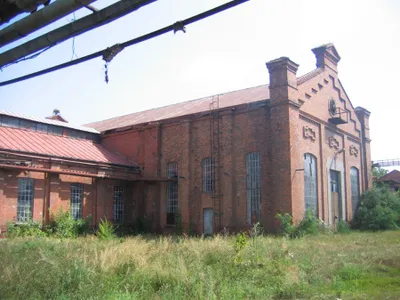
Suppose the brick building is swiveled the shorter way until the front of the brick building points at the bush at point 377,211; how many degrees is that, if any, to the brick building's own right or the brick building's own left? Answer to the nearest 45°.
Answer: approximately 45° to the brick building's own left

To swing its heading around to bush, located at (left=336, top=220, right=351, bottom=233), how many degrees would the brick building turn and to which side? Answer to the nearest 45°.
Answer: approximately 45° to its left

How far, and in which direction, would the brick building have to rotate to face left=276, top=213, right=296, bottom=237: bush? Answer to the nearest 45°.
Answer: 0° — it already faces it

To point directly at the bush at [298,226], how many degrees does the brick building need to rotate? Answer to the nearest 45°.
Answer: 0° — it already faces it

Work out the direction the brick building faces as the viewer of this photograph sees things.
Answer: facing the viewer and to the right of the viewer

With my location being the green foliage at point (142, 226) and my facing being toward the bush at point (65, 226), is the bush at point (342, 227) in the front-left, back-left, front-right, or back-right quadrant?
back-left
